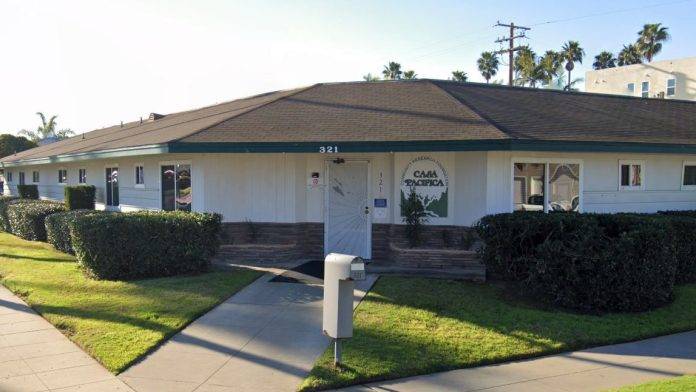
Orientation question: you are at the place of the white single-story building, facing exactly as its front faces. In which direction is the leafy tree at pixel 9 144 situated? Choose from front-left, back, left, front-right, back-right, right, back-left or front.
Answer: back-right

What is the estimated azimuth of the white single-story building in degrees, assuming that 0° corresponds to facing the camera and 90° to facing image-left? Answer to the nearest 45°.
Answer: approximately 0°

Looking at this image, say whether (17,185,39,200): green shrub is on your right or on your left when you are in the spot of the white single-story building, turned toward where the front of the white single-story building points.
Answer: on your right

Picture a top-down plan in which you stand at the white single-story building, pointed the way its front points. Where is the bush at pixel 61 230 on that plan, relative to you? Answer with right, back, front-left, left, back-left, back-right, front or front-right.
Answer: right

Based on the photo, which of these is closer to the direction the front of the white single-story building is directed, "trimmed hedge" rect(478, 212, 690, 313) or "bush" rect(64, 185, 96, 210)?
the trimmed hedge

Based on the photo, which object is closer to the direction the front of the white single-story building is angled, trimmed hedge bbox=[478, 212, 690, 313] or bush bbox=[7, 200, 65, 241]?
the trimmed hedge

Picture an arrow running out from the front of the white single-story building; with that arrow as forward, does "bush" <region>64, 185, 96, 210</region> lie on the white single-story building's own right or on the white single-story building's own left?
on the white single-story building's own right

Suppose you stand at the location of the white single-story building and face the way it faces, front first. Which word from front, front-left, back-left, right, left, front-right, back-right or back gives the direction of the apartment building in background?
back-left

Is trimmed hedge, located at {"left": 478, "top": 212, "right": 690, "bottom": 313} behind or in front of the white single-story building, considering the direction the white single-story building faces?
in front

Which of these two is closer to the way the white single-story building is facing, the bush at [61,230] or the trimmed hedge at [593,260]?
the trimmed hedge

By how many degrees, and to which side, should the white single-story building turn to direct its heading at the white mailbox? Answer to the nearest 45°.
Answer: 0° — it already faces it

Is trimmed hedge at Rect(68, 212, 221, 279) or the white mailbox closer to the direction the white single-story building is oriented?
the white mailbox

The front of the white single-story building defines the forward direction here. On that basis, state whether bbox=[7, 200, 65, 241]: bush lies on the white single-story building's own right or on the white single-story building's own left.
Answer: on the white single-story building's own right

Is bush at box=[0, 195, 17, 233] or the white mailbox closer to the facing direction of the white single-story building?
the white mailbox
